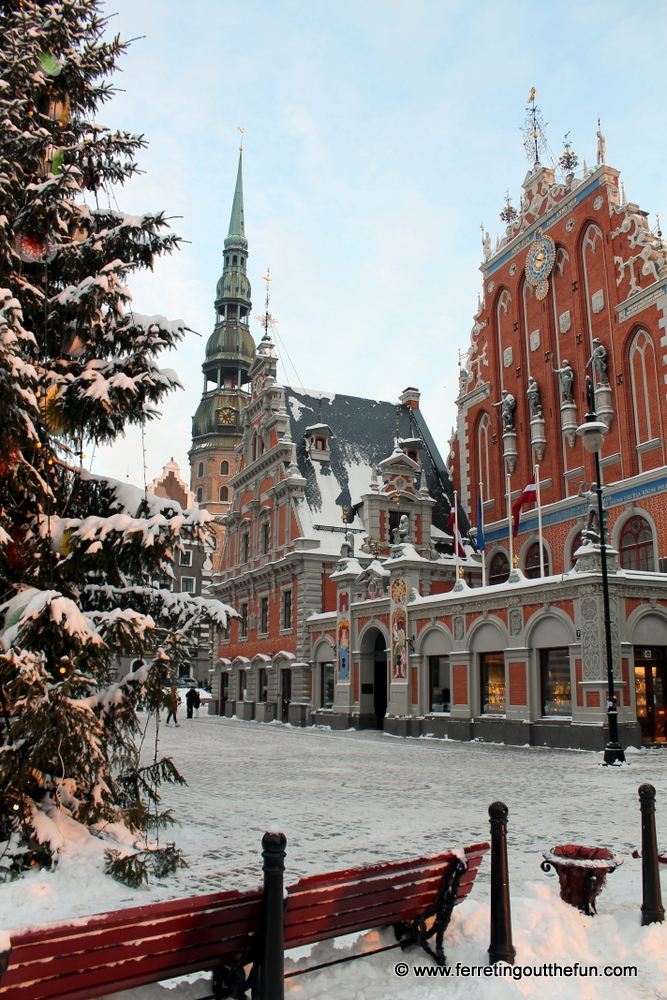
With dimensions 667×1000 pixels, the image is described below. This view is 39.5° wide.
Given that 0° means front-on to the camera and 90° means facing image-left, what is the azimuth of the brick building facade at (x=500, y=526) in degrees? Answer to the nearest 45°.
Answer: approximately 45°

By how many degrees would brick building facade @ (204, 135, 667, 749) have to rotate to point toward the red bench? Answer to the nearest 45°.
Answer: approximately 45° to its left

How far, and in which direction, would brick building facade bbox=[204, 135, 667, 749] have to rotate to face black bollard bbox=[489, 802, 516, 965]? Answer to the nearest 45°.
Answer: approximately 45° to its left

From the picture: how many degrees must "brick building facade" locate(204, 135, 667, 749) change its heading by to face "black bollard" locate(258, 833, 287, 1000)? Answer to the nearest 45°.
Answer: approximately 45° to its left

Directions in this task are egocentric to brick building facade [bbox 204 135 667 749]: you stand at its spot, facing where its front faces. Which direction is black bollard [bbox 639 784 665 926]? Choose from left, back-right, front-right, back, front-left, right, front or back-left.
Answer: front-left

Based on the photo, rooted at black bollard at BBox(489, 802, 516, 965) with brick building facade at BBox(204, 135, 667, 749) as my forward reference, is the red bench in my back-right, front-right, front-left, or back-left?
back-left
